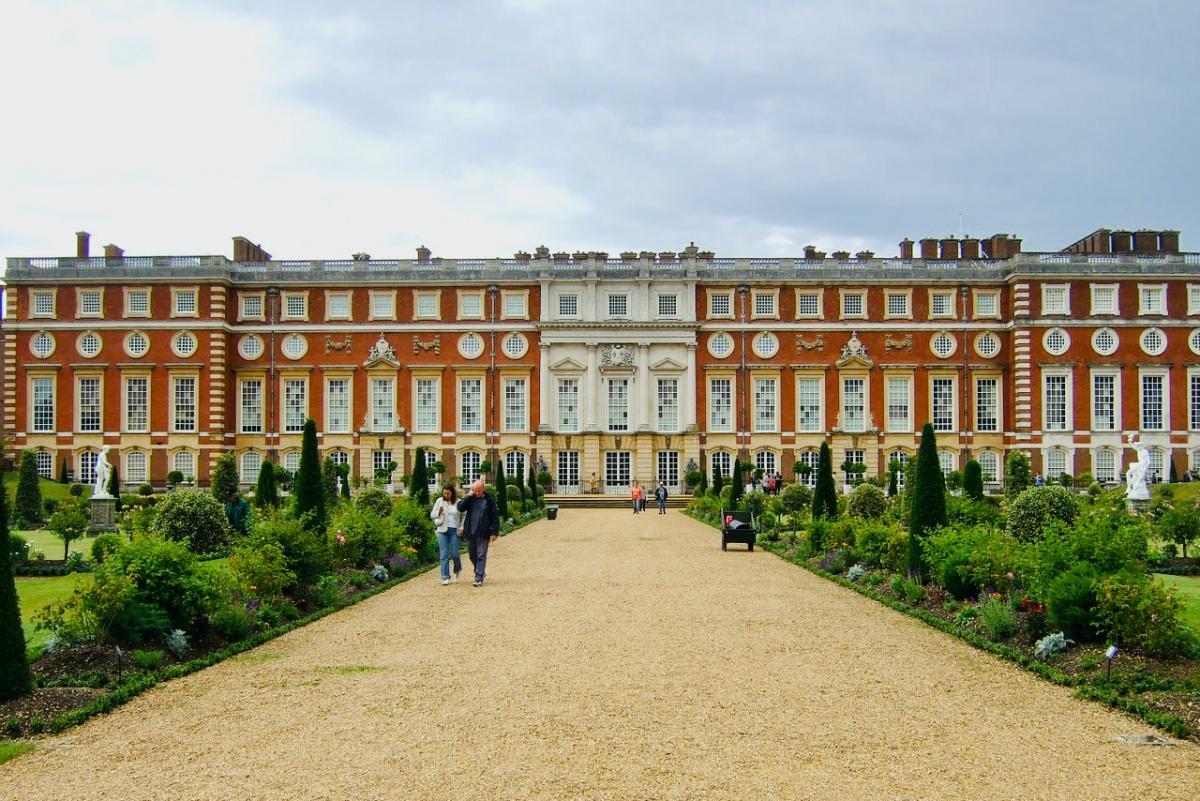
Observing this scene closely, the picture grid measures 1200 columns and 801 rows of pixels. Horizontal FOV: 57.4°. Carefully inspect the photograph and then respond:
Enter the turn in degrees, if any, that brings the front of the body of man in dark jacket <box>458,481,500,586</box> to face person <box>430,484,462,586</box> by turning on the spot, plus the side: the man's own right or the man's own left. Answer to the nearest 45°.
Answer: approximately 135° to the man's own right

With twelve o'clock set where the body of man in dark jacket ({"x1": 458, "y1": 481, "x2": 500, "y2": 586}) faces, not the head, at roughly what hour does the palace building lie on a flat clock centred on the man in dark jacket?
The palace building is roughly at 6 o'clock from the man in dark jacket.

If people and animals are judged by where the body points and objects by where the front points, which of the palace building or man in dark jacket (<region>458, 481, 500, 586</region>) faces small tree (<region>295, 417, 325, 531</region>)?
the palace building

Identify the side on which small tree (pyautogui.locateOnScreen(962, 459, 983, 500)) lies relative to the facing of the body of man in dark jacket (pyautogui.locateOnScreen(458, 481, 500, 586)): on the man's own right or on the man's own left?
on the man's own left

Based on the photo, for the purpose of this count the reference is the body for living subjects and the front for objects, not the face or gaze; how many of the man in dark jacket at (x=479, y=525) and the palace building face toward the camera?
2

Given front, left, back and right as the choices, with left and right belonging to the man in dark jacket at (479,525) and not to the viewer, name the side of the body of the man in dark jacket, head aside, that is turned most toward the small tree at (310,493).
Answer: right

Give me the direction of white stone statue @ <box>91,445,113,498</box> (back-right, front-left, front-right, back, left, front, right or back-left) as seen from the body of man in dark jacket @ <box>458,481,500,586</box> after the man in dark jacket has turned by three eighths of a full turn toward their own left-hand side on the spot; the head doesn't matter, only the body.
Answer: left

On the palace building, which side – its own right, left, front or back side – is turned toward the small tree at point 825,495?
front

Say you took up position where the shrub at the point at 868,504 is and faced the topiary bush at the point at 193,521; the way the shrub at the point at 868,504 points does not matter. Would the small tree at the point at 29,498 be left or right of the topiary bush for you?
right

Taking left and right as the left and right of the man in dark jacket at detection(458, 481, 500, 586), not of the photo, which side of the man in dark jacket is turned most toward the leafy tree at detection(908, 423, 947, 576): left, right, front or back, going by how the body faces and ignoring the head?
left

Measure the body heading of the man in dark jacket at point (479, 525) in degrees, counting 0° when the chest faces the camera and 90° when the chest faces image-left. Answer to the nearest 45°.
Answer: approximately 0°

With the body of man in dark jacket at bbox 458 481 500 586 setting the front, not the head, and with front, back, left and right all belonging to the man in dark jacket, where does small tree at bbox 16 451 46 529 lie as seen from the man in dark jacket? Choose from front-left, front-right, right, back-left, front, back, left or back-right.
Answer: back-right

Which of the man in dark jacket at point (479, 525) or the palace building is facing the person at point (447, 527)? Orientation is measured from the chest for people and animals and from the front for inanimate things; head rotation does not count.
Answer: the palace building
